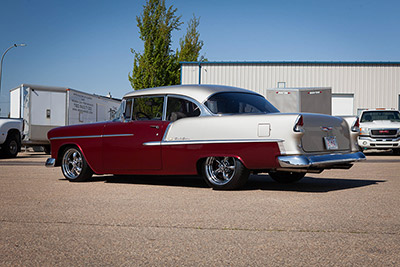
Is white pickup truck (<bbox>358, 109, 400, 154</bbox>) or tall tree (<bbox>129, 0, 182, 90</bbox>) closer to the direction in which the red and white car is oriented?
the tall tree

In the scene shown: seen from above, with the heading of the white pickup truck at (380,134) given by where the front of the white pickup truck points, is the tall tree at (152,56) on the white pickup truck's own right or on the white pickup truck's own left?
on the white pickup truck's own right

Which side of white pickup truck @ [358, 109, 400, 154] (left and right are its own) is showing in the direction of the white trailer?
right

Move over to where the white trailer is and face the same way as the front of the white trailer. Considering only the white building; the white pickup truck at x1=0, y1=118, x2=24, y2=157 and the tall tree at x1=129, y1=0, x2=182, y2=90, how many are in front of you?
1

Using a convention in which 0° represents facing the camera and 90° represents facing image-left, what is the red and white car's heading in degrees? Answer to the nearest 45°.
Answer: approximately 135°

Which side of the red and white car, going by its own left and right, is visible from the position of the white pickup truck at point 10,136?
front

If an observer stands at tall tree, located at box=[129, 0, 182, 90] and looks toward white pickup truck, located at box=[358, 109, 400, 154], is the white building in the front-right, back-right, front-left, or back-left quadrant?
front-left

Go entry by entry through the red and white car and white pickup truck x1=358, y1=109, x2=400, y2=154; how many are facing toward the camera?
1

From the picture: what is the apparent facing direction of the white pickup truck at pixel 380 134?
toward the camera

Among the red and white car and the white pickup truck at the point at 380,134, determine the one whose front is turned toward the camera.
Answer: the white pickup truck

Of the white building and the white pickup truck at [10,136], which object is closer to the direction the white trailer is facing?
the white pickup truck

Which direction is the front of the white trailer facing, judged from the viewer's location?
facing the viewer and to the left of the viewer
